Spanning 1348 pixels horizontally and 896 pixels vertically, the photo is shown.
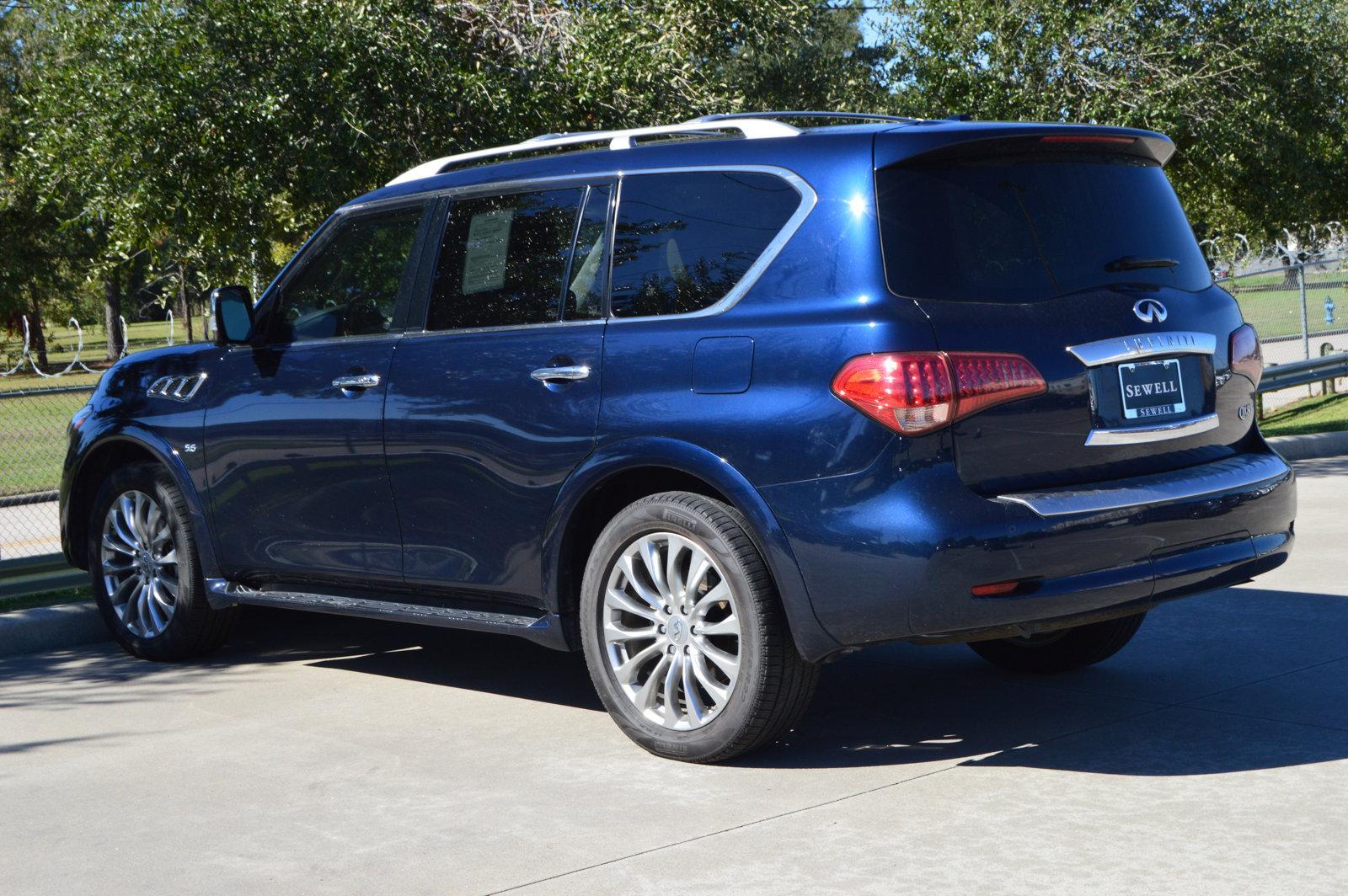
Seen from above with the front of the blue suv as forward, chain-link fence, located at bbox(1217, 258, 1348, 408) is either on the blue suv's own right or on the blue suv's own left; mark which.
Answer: on the blue suv's own right

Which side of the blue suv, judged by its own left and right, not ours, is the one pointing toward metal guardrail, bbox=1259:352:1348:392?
right

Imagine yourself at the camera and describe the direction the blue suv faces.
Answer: facing away from the viewer and to the left of the viewer

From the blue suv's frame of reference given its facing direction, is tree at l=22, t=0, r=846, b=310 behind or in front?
in front

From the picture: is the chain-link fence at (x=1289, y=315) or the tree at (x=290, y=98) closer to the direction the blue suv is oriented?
the tree

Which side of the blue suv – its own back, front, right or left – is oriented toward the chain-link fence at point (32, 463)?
front

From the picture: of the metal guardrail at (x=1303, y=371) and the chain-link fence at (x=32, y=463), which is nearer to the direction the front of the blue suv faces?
the chain-link fence
